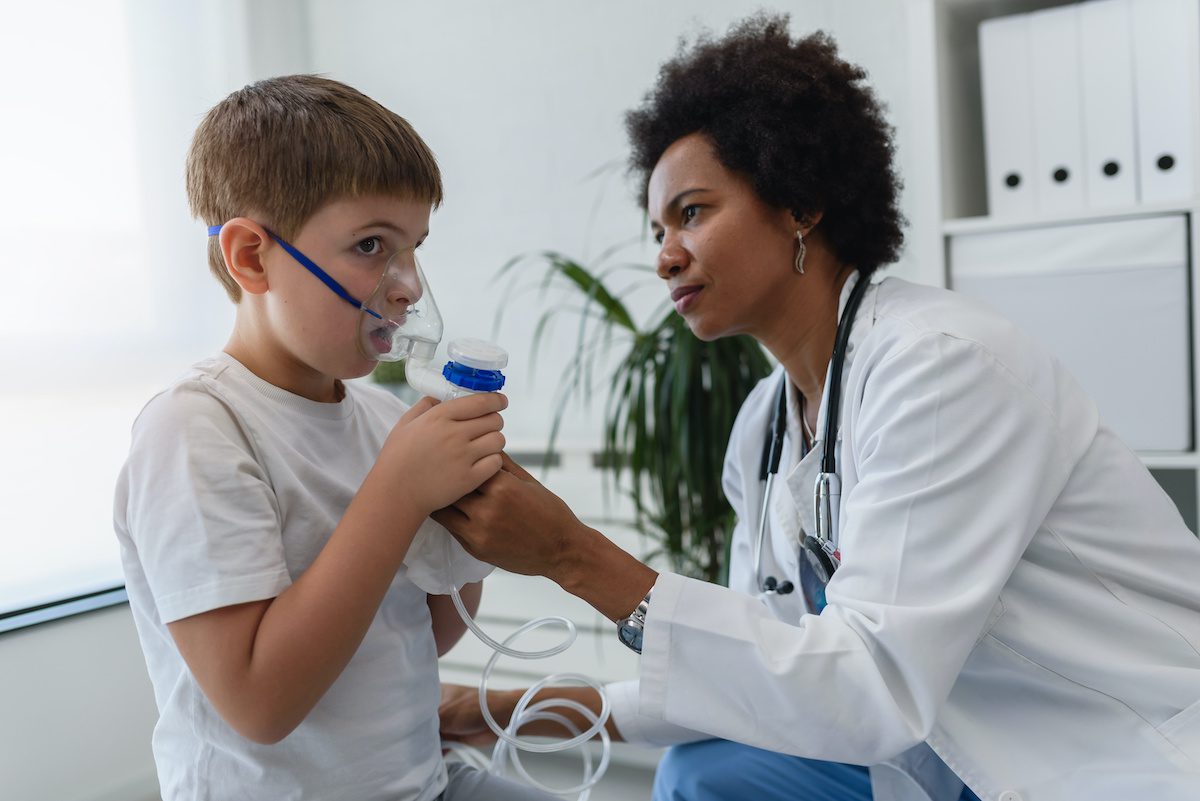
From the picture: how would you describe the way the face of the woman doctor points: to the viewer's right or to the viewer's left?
to the viewer's left

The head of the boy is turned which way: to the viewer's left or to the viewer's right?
to the viewer's right

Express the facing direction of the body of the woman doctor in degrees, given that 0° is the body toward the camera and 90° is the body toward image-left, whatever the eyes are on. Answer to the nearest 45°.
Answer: approximately 45°

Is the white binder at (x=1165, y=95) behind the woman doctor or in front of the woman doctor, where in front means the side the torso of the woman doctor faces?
behind

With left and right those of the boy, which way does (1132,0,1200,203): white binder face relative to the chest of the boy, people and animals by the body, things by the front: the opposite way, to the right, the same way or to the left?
to the right
